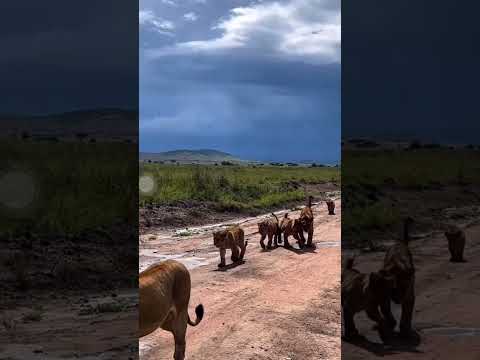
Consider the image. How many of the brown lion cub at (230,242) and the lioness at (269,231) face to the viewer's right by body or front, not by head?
0

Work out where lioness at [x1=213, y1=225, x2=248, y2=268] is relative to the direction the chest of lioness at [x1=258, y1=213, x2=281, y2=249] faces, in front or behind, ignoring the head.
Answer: in front
